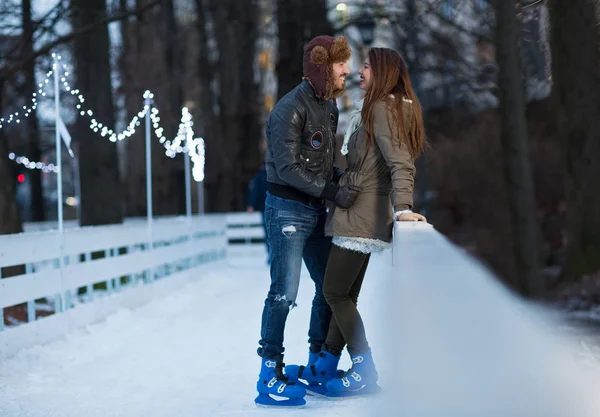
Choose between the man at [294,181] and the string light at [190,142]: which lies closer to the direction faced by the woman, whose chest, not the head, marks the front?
the man

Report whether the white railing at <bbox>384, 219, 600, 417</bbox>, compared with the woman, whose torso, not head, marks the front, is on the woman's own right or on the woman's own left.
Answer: on the woman's own left

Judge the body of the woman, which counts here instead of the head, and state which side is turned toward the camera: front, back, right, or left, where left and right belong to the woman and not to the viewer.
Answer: left

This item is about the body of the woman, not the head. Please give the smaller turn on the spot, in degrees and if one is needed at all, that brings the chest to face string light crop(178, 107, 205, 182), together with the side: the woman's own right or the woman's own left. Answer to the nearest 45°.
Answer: approximately 90° to the woman's own right

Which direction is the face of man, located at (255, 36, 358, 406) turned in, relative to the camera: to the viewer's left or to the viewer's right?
to the viewer's right

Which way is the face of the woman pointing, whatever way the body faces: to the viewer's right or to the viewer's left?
to the viewer's left
